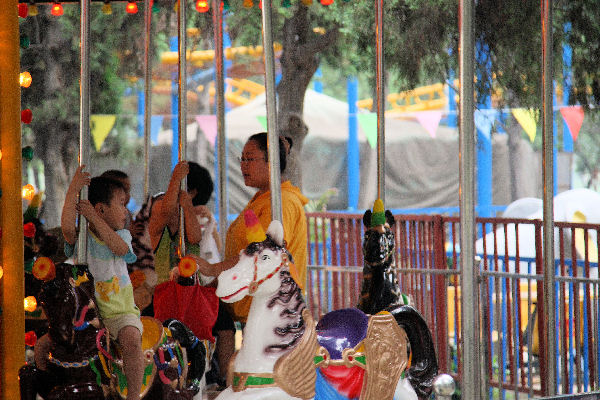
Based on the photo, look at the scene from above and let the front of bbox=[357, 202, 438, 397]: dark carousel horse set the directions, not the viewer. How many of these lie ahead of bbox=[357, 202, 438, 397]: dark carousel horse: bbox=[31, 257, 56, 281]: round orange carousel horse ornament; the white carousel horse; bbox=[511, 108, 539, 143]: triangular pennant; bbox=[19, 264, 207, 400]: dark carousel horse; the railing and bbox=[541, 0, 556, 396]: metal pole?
3

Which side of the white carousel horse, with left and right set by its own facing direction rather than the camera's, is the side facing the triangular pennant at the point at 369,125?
right

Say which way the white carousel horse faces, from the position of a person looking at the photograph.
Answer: facing to the left of the viewer

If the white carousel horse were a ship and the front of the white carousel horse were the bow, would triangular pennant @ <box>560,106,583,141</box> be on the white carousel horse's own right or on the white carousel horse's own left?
on the white carousel horse's own right

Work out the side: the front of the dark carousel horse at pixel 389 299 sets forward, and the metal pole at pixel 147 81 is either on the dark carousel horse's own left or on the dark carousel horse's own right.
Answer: on the dark carousel horse's own right

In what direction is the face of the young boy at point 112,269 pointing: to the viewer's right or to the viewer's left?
to the viewer's right

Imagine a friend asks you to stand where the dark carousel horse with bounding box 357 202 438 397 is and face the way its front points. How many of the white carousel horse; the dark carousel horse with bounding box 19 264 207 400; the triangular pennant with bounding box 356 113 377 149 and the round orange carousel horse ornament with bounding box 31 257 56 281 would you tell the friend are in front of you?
3

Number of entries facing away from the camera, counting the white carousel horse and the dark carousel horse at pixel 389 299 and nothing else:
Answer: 0
